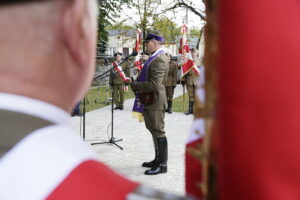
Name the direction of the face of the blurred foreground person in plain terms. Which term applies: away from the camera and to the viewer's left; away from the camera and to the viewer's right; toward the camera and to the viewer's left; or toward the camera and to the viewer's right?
away from the camera and to the viewer's right

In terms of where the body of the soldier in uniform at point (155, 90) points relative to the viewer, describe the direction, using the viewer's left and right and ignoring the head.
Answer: facing to the left of the viewer

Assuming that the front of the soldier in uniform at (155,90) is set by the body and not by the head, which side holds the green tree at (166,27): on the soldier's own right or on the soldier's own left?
on the soldier's own right
